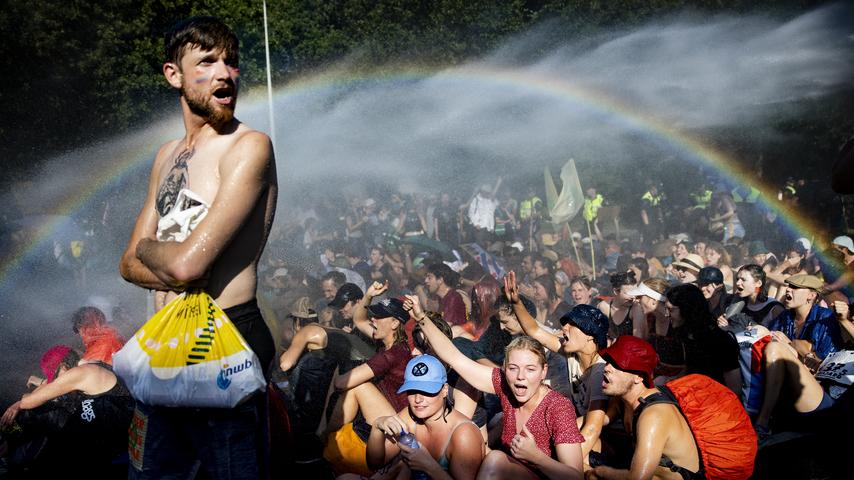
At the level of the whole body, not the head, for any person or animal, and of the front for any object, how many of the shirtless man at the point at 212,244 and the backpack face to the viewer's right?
1

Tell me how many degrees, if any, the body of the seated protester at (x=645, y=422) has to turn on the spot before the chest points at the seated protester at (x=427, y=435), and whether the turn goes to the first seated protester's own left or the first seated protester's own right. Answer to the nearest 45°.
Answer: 0° — they already face them

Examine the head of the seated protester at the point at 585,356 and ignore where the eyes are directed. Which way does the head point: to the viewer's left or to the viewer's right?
to the viewer's left

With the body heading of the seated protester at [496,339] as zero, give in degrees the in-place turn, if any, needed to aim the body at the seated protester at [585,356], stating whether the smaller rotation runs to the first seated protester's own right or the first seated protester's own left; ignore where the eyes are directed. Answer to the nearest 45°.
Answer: approximately 90° to the first seated protester's own left

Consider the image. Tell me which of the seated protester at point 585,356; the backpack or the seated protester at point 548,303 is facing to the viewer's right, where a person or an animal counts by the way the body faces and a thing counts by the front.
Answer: the backpack

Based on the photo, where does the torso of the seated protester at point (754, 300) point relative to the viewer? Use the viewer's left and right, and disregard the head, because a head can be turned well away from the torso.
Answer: facing the viewer and to the left of the viewer

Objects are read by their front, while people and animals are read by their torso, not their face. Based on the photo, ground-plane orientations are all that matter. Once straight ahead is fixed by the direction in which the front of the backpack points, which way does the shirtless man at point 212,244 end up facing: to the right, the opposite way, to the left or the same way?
to the right

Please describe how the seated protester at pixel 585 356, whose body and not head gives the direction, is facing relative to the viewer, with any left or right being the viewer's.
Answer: facing to the left of the viewer

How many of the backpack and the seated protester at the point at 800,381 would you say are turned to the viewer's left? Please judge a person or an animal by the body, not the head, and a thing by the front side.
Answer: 1
